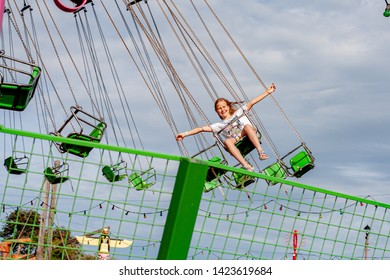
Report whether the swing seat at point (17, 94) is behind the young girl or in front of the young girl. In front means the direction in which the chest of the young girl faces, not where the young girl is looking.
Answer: in front

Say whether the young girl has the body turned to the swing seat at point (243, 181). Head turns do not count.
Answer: no

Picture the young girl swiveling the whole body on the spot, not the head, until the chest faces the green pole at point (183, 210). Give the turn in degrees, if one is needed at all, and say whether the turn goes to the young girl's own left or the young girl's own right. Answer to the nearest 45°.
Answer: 0° — they already face it

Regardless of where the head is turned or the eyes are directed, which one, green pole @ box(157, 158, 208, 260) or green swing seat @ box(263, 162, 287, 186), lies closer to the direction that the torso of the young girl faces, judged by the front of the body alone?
the green pole

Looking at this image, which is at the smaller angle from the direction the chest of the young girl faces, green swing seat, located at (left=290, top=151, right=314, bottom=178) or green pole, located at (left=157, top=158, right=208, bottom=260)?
the green pole

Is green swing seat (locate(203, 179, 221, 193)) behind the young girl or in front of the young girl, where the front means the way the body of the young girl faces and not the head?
behind

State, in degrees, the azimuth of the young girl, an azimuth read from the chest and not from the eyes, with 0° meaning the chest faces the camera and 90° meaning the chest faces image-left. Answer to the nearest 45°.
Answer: approximately 0°
